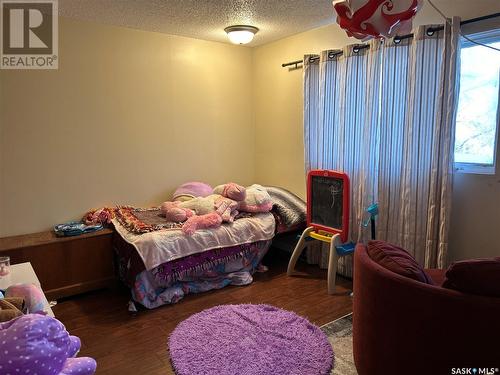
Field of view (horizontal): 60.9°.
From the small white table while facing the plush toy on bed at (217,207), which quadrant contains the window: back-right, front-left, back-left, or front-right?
front-right

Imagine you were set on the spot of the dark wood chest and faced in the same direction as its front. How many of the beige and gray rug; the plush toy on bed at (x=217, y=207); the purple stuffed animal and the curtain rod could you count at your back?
0

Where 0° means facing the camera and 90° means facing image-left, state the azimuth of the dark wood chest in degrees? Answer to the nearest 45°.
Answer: approximately 315°

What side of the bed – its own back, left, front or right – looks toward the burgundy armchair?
left

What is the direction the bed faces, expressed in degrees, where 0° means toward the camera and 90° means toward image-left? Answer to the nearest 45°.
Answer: approximately 45°

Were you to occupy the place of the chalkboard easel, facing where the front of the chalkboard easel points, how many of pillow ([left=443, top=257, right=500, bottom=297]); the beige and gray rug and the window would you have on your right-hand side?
0

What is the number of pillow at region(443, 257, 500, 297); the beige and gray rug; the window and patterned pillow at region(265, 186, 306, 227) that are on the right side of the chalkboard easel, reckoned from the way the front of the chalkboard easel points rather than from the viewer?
1

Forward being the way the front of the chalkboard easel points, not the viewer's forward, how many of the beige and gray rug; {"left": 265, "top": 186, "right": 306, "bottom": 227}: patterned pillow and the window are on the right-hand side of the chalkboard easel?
1

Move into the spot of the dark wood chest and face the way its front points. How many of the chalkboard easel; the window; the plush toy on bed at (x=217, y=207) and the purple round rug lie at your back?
0

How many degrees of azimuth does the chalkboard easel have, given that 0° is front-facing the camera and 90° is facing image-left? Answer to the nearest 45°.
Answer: approximately 45°
